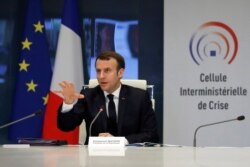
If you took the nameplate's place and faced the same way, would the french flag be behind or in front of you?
behind

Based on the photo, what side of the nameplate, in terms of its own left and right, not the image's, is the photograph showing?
front

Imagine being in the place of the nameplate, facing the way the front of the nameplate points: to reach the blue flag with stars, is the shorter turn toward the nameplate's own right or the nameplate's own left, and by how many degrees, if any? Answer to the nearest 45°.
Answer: approximately 180°

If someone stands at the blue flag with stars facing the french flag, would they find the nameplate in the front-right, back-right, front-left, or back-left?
front-right

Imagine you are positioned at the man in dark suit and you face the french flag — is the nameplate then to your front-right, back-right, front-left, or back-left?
back-left

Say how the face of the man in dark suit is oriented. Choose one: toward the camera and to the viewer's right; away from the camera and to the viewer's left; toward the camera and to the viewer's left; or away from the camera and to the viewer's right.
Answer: toward the camera and to the viewer's left

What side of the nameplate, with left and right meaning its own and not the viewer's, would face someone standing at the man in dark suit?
back
